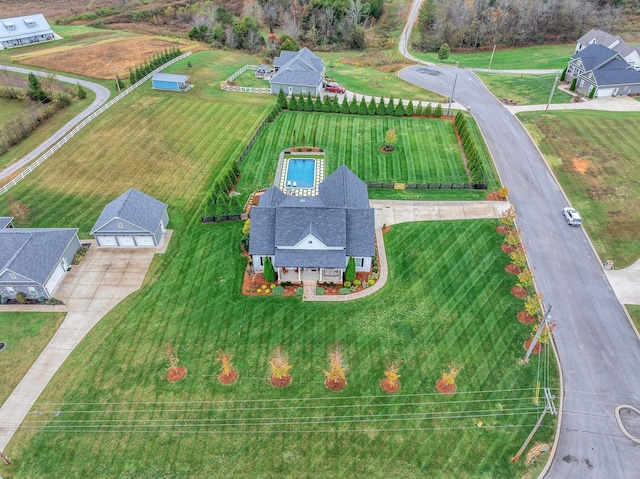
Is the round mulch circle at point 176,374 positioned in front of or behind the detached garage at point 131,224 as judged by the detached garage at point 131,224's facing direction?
in front

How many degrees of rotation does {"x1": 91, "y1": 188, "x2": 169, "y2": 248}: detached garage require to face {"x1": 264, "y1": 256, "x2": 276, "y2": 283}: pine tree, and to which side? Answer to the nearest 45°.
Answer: approximately 45° to its left

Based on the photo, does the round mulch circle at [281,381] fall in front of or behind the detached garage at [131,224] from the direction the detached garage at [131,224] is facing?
in front

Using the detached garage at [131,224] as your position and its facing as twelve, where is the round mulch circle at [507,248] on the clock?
The round mulch circle is roughly at 10 o'clock from the detached garage.

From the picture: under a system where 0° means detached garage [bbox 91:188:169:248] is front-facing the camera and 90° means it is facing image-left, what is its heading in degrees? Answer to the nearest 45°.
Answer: approximately 0°

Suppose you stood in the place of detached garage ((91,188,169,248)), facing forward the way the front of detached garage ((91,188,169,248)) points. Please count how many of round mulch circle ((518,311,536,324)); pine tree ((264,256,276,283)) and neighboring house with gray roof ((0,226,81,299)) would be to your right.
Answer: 1

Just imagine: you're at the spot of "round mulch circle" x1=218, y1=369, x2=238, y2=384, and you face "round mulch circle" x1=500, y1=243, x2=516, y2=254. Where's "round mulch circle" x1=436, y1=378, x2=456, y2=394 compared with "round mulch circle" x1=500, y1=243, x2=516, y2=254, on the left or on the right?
right

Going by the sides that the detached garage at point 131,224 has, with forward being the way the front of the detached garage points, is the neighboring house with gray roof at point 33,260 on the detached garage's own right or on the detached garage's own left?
on the detached garage's own right

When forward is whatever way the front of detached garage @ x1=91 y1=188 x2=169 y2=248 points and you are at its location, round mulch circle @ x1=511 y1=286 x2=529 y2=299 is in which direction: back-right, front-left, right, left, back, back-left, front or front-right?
front-left

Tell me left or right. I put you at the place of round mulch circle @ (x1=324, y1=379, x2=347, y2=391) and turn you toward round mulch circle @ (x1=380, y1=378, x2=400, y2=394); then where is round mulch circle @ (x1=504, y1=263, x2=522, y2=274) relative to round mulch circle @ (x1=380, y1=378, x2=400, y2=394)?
left

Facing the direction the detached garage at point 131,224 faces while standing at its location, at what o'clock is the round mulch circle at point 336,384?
The round mulch circle is roughly at 11 o'clock from the detached garage.
